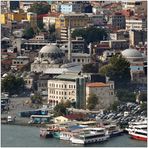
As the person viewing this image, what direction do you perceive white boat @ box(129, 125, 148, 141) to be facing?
facing to the left of the viewer

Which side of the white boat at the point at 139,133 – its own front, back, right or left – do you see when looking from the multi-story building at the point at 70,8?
right

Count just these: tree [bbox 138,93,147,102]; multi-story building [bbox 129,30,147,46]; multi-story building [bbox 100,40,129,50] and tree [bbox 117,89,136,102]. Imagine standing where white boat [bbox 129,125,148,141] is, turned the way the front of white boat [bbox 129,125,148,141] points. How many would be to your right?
4

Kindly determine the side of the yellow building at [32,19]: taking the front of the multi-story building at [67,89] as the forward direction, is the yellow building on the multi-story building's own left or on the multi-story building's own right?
on the multi-story building's own right

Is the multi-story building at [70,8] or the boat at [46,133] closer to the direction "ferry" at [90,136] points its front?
the boat
